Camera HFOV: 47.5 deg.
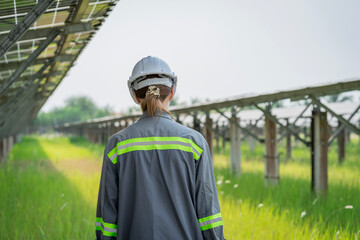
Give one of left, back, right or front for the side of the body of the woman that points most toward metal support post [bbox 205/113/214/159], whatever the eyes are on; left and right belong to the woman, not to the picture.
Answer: front

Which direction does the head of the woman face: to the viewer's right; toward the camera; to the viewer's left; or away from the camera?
away from the camera

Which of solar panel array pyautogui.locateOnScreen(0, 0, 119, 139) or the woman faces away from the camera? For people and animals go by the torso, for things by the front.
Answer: the woman

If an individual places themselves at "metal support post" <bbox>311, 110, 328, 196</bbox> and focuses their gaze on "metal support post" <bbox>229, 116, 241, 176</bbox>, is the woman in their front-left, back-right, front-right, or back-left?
back-left

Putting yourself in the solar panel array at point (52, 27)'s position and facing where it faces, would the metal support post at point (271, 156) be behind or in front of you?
behind

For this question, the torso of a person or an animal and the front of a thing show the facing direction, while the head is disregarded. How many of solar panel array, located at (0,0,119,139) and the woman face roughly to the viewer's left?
1

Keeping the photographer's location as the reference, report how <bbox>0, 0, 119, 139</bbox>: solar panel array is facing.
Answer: facing to the left of the viewer

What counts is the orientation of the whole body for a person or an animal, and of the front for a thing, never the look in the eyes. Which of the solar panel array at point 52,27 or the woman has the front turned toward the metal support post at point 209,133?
the woman

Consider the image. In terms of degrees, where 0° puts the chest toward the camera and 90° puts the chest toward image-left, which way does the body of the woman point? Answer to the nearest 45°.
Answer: approximately 180°

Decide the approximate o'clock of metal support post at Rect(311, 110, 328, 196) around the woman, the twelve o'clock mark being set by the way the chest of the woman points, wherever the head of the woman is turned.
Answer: The metal support post is roughly at 1 o'clock from the woman.
